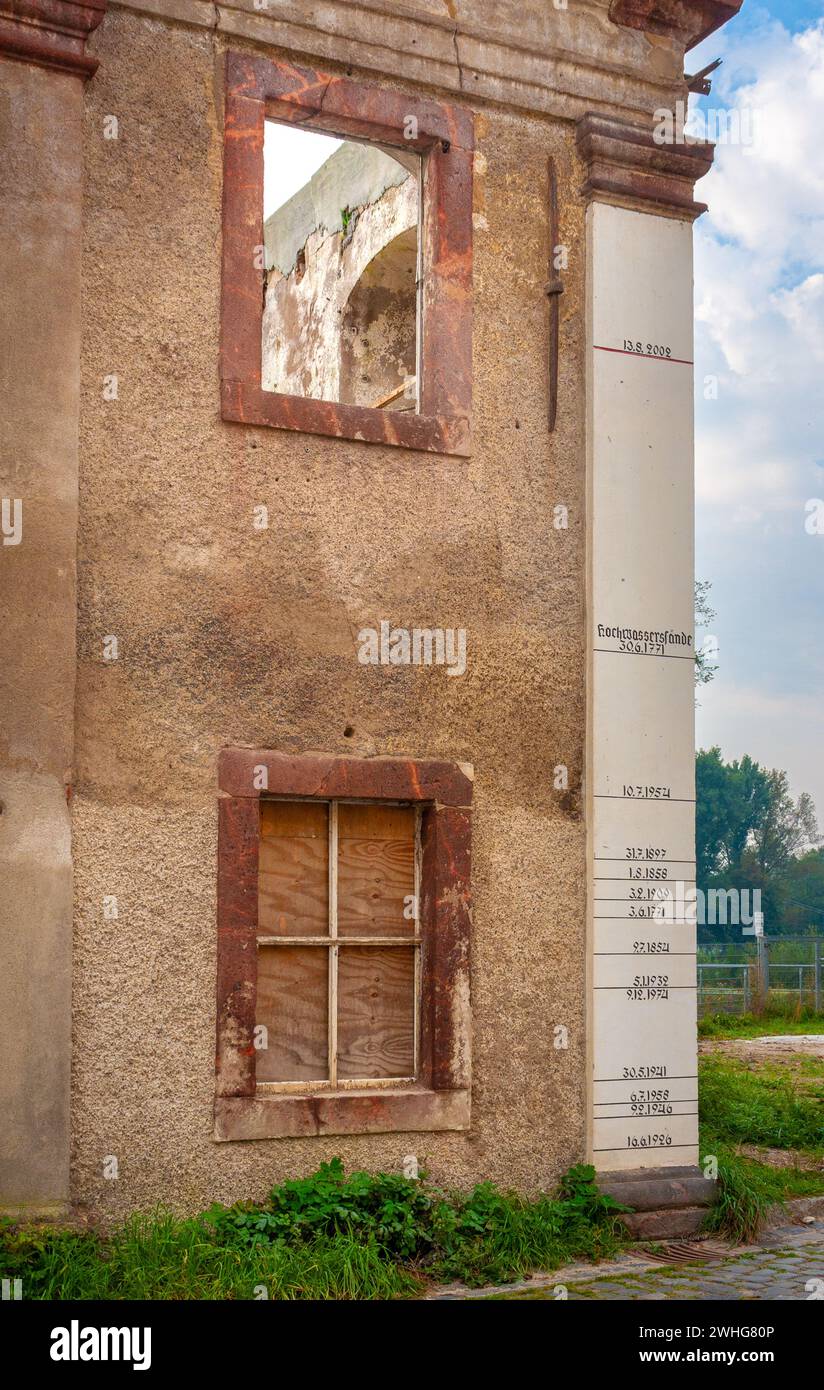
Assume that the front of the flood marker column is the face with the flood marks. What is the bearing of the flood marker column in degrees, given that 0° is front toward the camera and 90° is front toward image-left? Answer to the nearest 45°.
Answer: approximately 0°
